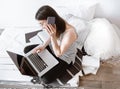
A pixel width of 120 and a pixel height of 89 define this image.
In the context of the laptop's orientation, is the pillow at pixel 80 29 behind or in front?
in front

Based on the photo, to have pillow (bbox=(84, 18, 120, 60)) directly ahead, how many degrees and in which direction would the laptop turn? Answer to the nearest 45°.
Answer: approximately 45° to its right

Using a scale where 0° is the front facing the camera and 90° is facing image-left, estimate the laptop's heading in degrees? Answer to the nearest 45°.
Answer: approximately 225°
